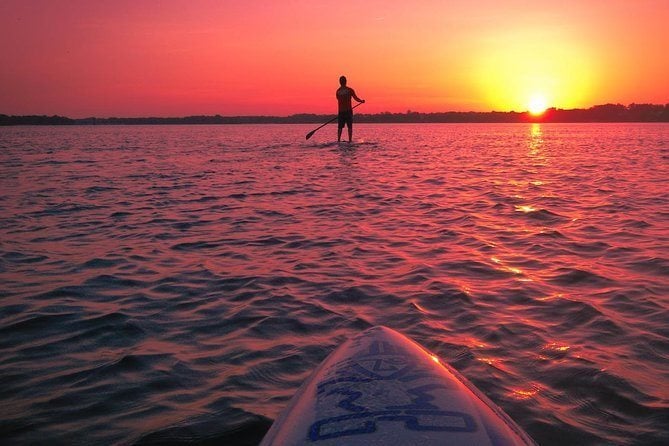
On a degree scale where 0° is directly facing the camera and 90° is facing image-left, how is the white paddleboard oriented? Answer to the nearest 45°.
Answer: approximately 180°
